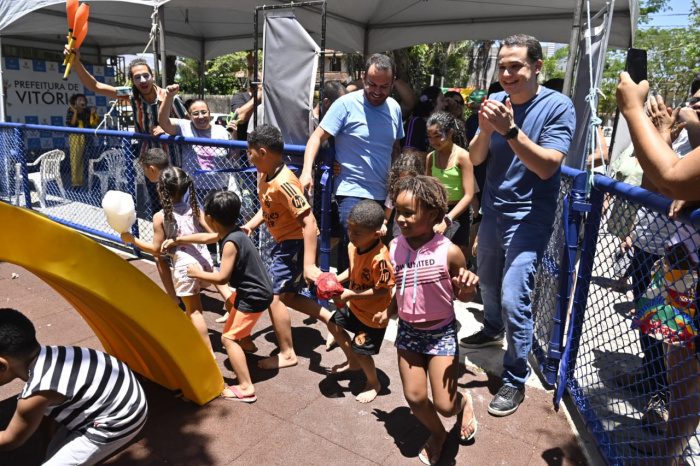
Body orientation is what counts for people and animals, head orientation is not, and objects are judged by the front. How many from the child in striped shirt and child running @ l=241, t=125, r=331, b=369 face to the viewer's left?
2

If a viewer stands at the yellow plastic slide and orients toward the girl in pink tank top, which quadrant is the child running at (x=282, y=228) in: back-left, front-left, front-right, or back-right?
front-left

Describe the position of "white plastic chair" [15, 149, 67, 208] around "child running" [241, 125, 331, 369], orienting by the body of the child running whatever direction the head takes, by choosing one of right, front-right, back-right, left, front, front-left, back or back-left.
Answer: front-right

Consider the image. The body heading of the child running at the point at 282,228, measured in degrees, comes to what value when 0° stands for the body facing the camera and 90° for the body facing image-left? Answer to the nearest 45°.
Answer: approximately 90°

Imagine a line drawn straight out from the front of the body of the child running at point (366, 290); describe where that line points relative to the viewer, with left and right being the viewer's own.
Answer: facing the viewer and to the left of the viewer

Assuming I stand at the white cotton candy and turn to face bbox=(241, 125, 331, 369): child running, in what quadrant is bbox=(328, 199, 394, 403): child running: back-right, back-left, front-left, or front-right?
front-right

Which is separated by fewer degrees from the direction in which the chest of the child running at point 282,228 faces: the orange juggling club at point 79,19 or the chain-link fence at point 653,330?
the orange juggling club

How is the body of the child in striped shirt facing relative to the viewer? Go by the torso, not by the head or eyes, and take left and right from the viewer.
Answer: facing to the left of the viewer

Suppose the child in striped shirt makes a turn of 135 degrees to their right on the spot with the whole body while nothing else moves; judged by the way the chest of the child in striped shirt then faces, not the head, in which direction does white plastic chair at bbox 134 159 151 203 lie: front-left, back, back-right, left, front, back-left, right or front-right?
front-left
